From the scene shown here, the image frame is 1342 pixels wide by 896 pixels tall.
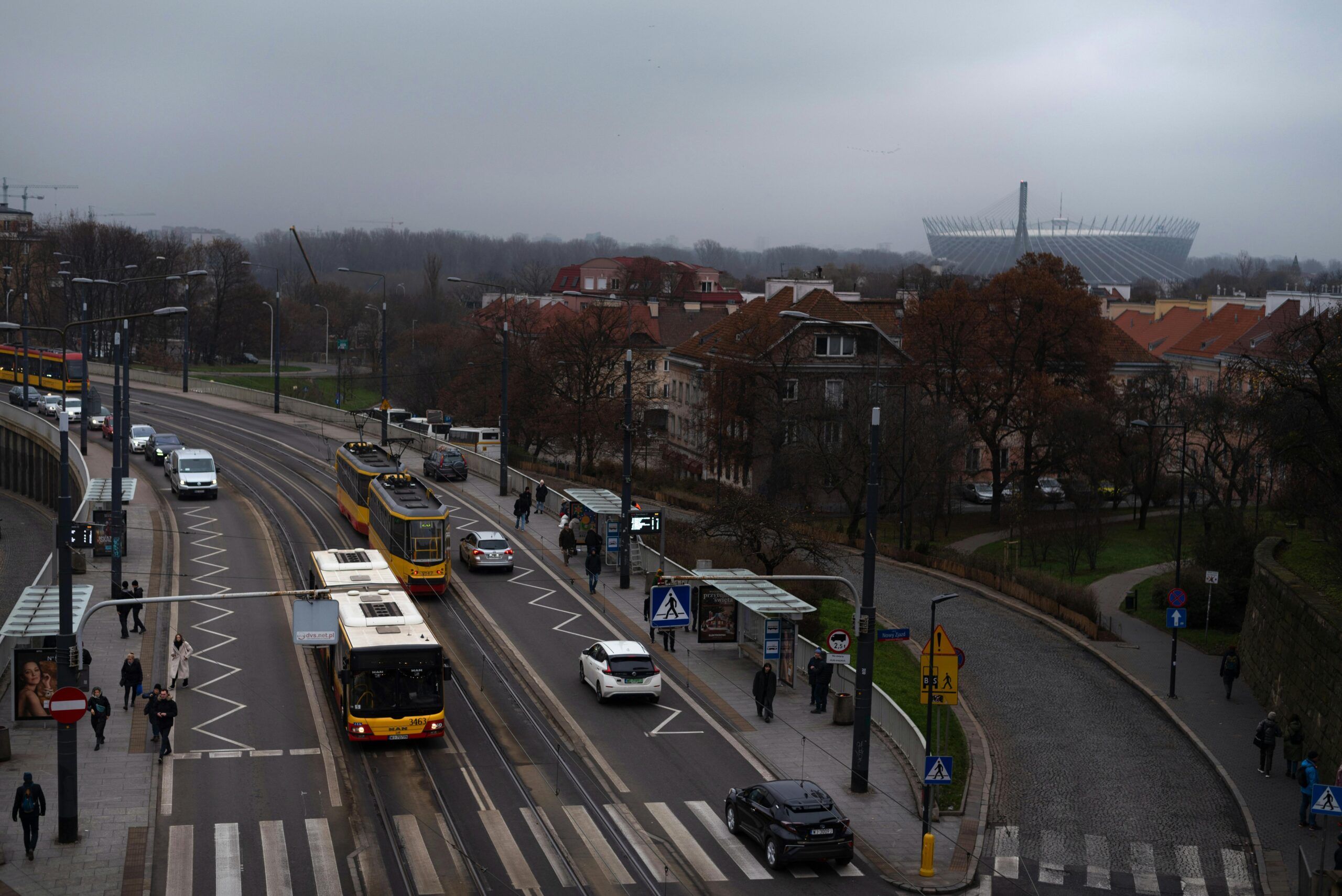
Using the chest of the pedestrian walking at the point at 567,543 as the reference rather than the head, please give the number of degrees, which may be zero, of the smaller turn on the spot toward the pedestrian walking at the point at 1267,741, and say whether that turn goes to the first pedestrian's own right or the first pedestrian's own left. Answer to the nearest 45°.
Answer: approximately 45° to the first pedestrian's own left

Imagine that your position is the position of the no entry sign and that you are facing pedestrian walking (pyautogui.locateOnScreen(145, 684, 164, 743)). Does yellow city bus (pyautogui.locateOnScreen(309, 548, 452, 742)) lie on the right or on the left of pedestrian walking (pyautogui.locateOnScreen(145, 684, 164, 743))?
right

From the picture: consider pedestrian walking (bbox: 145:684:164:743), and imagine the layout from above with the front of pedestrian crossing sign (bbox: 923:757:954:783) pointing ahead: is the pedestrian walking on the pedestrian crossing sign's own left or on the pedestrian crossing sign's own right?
on the pedestrian crossing sign's own right

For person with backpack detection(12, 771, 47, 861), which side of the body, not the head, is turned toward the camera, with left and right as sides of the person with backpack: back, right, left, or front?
back

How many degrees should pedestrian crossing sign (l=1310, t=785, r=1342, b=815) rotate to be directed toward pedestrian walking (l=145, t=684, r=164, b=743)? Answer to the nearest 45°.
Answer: approximately 90° to its right

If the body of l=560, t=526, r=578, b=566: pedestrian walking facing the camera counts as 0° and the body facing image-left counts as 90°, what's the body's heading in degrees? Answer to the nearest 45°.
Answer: approximately 0°

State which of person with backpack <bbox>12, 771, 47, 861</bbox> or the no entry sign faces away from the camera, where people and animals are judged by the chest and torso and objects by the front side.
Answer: the person with backpack

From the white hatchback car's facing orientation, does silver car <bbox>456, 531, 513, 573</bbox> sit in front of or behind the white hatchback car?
in front
